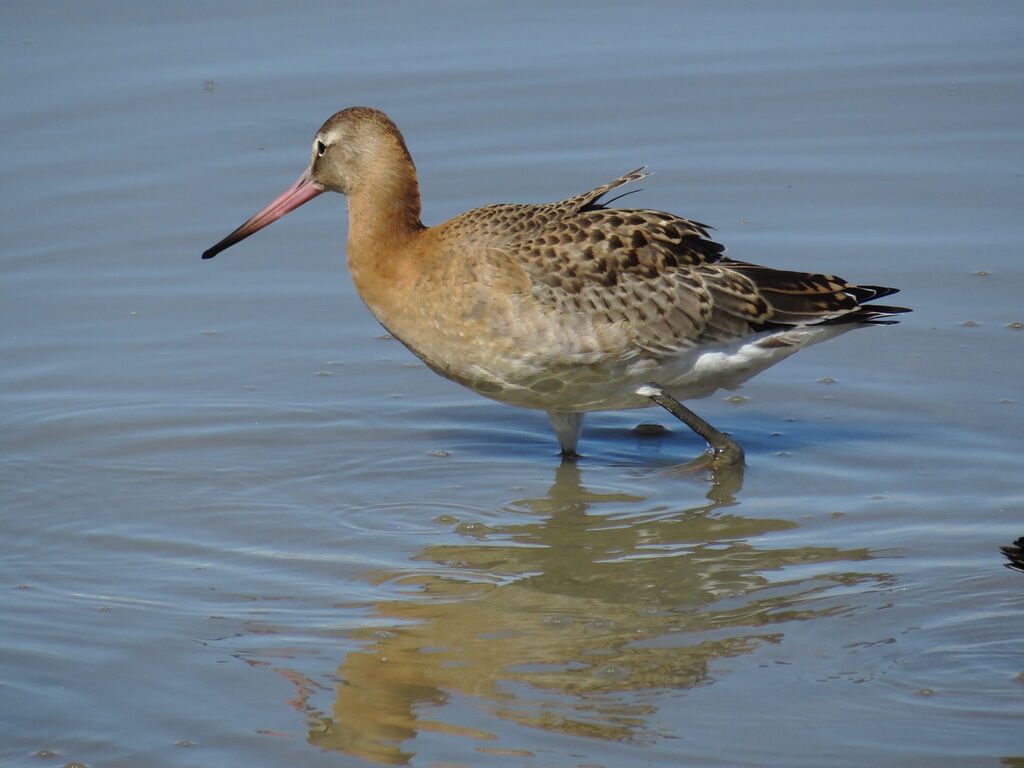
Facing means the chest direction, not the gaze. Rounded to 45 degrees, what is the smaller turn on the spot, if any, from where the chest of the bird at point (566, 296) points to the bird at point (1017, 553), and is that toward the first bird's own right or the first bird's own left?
approximately 135° to the first bird's own left

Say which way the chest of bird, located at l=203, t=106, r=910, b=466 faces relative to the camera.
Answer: to the viewer's left
